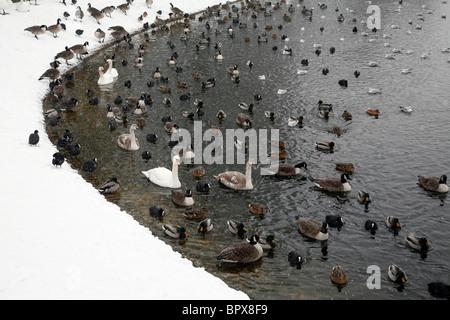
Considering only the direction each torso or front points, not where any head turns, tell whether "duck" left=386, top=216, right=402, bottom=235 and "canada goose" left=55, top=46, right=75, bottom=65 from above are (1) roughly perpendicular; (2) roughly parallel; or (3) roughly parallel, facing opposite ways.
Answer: roughly perpendicular

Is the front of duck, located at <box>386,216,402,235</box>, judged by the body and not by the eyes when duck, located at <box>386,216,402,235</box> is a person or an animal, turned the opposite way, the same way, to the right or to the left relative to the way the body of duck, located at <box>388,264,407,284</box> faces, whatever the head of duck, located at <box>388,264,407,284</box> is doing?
the same way

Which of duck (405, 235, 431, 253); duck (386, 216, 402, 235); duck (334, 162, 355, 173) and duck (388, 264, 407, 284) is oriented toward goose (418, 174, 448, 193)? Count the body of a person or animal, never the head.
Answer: duck (334, 162, 355, 173)

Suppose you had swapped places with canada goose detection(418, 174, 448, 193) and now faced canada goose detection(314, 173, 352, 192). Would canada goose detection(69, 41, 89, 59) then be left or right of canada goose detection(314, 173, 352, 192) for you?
right

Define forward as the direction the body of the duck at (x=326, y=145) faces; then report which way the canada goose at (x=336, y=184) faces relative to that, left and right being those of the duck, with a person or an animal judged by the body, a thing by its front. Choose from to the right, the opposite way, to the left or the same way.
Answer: the same way

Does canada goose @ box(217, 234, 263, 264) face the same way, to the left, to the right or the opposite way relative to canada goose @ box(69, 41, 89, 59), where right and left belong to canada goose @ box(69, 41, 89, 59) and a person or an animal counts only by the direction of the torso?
the same way

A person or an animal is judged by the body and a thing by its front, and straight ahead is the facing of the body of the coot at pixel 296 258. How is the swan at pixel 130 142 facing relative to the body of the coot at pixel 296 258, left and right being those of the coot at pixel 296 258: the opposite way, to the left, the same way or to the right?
the same way

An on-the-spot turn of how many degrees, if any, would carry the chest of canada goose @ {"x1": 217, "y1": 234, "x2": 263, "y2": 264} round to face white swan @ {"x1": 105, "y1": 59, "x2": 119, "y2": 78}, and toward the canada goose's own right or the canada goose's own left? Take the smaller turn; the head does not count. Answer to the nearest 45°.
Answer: approximately 135° to the canada goose's own left
